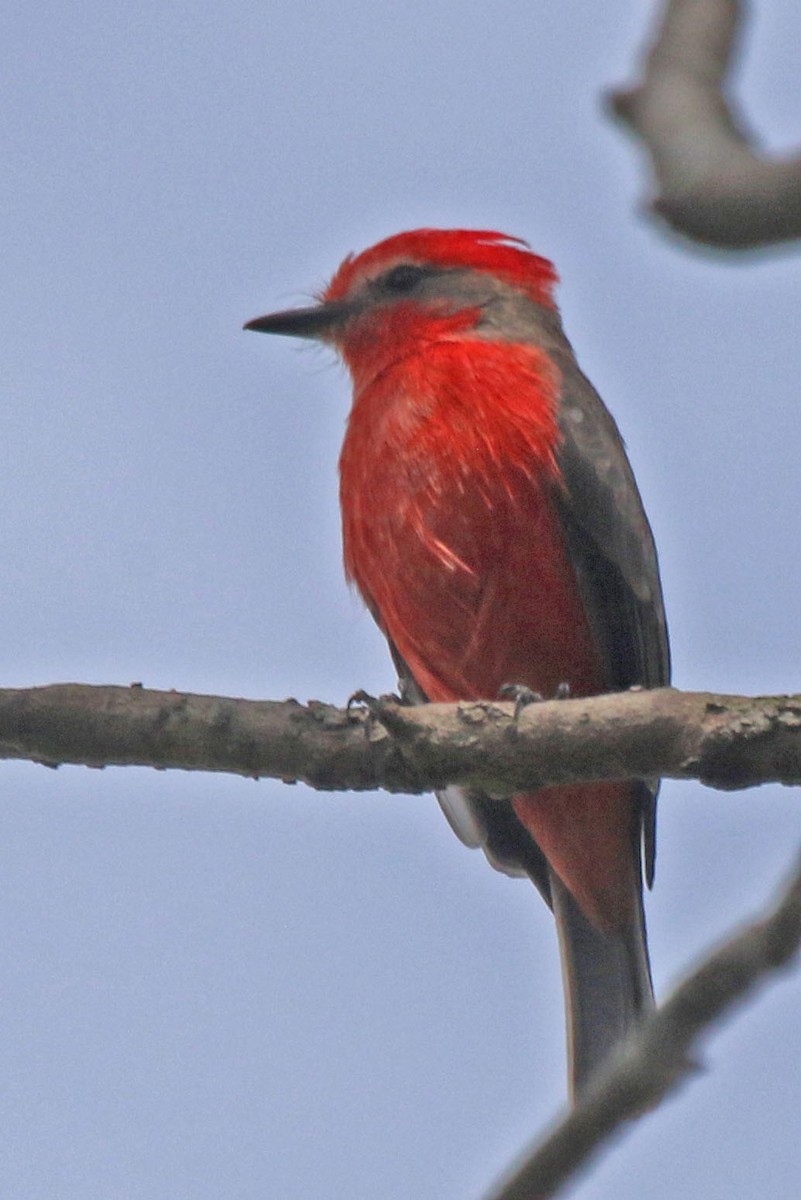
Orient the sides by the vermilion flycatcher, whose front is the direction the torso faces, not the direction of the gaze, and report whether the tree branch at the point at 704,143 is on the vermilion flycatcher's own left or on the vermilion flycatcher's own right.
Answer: on the vermilion flycatcher's own left

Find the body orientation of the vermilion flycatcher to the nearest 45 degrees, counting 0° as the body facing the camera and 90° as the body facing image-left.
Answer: approximately 45°
